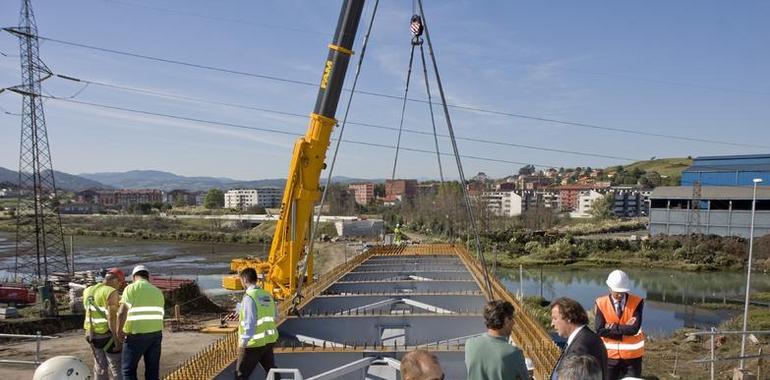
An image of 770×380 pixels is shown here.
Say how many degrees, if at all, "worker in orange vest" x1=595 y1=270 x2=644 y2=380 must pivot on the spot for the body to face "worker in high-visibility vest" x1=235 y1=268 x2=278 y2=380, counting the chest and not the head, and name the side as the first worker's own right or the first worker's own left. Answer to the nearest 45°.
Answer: approximately 90° to the first worker's own right

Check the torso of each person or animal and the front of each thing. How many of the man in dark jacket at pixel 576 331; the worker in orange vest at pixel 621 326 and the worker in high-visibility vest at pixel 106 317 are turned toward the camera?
1

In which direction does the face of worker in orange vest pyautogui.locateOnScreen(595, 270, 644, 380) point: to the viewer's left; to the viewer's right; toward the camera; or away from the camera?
toward the camera

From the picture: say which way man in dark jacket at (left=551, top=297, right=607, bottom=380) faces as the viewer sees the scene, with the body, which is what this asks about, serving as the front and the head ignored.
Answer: to the viewer's left

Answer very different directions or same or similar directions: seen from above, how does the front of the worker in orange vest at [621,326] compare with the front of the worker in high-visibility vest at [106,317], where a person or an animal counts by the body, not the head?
very different directions

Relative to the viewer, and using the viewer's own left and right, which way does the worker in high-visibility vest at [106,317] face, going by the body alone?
facing away from the viewer and to the right of the viewer

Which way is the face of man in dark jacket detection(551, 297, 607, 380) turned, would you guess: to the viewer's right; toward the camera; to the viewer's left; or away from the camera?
to the viewer's left

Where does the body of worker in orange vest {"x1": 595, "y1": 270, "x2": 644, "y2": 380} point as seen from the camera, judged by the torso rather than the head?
toward the camera
